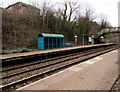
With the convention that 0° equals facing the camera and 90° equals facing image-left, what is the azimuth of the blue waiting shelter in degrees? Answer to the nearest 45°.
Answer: approximately 315°
